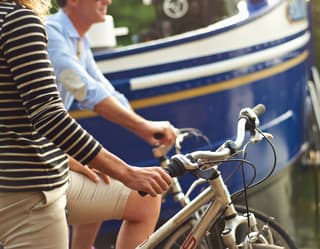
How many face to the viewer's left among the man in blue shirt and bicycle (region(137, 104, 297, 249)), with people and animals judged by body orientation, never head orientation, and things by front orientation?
0

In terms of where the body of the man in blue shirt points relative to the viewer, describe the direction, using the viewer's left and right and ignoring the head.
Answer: facing the viewer and to the right of the viewer

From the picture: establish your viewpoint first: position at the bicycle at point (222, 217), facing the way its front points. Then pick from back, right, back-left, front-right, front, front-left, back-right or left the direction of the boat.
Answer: back-left

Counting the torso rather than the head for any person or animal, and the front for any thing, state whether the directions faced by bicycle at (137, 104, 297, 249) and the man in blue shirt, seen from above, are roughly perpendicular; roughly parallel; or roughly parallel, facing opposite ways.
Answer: roughly parallel

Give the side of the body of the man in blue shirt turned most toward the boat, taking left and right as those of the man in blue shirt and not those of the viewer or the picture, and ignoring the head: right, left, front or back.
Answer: left

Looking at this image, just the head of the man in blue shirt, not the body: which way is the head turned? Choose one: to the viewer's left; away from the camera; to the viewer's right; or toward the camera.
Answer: to the viewer's right

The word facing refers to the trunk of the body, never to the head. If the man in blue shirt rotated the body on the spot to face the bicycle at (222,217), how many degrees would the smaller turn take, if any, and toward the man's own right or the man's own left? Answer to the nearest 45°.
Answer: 0° — they already face it
